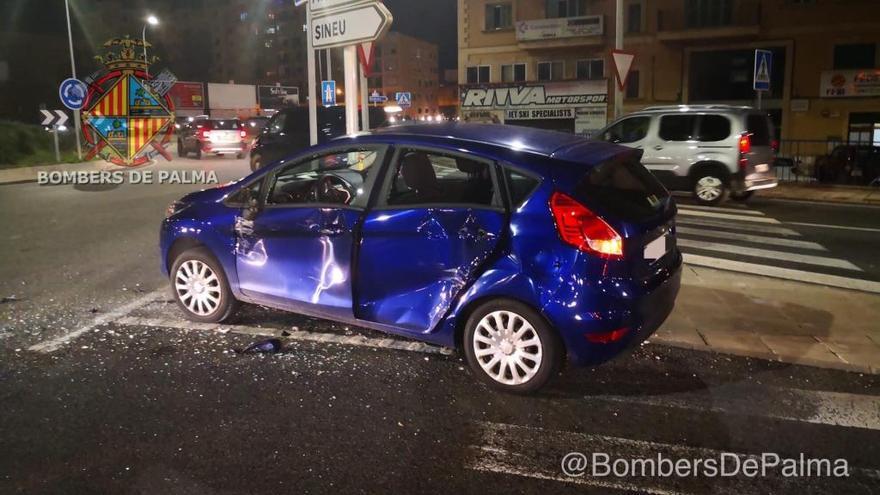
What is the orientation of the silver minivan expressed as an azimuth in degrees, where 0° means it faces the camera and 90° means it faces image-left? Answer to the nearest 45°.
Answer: approximately 135°

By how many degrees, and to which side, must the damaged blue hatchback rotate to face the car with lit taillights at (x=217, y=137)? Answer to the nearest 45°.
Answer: approximately 45° to its right

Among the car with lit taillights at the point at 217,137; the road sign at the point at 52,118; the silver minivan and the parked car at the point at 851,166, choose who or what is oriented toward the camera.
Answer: the road sign
